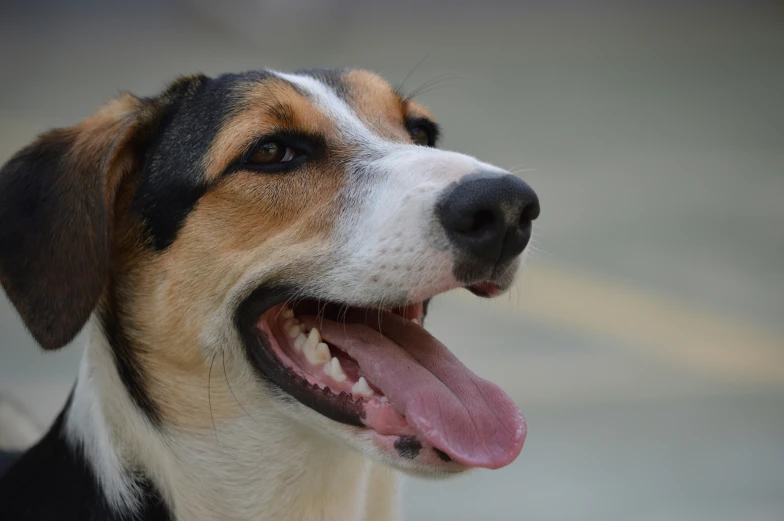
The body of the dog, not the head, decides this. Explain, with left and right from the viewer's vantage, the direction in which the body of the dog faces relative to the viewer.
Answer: facing the viewer and to the right of the viewer
